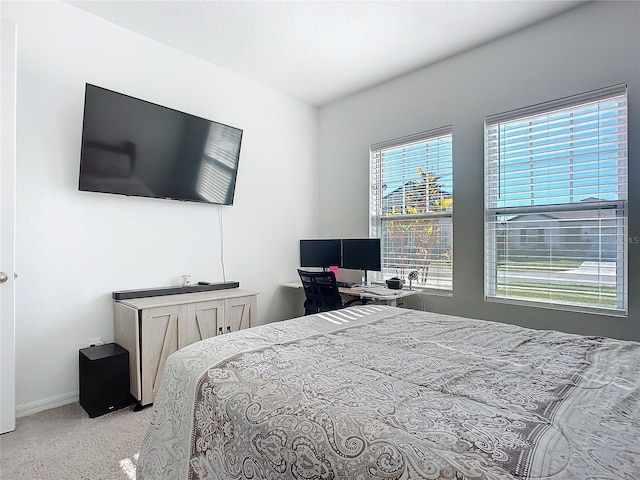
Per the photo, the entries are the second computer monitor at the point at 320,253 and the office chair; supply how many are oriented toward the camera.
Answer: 1

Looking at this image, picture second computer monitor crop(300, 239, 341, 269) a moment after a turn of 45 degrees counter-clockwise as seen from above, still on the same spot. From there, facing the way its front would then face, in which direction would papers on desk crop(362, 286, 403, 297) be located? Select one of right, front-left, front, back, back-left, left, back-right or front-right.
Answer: front

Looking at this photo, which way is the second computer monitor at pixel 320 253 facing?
toward the camera

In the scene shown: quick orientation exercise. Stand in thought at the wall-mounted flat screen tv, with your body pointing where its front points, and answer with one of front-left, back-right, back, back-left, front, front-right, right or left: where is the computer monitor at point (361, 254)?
front-left

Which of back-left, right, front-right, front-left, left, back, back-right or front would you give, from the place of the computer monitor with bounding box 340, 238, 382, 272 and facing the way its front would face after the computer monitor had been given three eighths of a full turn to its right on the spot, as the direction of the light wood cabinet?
back-left

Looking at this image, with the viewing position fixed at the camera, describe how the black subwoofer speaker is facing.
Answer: facing the viewer and to the right of the viewer

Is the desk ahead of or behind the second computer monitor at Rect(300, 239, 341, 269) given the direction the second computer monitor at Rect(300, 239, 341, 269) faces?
ahead

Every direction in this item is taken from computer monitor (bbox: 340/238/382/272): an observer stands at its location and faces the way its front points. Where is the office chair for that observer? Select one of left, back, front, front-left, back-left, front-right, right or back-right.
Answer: front

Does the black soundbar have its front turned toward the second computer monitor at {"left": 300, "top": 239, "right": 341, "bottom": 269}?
no

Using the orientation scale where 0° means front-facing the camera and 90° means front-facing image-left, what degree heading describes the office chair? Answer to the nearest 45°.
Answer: approximately 225°

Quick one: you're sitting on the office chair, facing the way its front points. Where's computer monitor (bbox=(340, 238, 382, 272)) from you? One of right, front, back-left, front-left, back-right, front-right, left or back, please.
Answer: front

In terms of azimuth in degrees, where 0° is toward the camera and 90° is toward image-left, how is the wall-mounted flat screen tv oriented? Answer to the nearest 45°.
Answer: approximately 315°

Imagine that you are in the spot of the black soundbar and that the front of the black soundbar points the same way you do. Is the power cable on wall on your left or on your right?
on your left

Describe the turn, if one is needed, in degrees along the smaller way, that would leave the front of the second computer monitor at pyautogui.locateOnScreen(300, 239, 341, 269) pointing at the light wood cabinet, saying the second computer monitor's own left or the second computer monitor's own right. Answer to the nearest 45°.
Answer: approximately 45° to the second computer monitor's own right

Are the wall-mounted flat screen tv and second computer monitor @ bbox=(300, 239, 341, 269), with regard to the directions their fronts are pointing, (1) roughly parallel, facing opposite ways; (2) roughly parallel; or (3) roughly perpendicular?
roughly perpendicular

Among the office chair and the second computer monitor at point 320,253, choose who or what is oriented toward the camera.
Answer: the second computer monitor

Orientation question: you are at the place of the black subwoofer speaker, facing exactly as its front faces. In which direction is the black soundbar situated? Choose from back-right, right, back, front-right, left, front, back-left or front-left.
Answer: left
